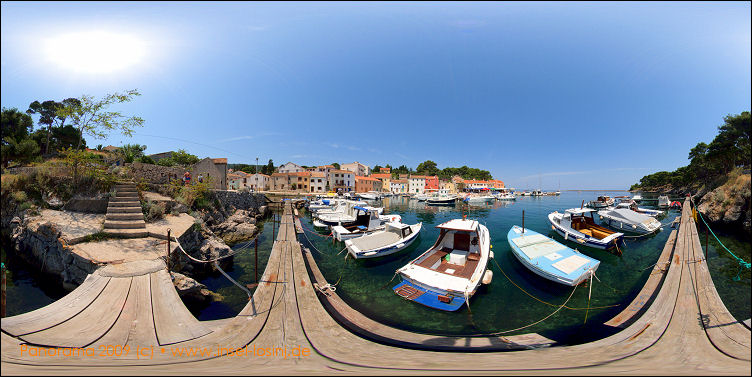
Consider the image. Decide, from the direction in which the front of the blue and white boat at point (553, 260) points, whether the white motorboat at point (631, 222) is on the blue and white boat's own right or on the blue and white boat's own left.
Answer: on the blue and white boat's own right

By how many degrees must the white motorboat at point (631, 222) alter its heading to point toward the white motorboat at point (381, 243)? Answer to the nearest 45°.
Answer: approximately 90° to its left

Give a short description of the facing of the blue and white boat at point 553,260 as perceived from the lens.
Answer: facing away from the viewer and to the left of the viewer

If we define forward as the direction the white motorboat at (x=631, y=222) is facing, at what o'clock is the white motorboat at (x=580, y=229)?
the white motorboat at (x=580, y=229) is roughly at 8 o'clock from the white motorboat at (x=631, y=222).
